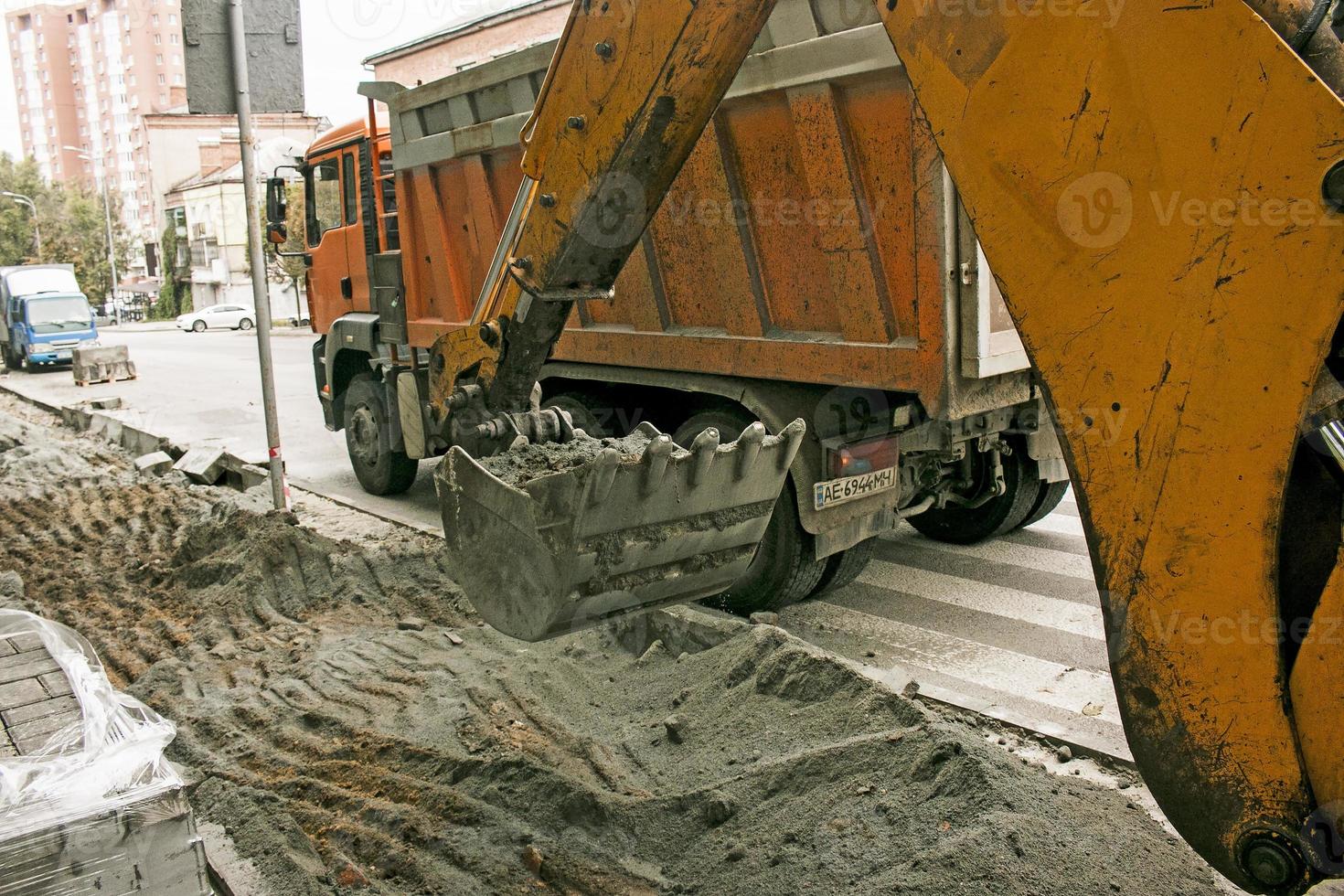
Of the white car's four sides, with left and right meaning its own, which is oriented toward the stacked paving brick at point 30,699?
left

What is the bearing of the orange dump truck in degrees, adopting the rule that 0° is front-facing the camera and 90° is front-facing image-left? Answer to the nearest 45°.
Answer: approximately 135°

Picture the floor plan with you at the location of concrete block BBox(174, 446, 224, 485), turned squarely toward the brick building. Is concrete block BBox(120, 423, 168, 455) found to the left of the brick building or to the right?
left

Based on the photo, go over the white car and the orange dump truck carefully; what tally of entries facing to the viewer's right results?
0

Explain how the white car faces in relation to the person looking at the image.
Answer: facing to the left of the viewer

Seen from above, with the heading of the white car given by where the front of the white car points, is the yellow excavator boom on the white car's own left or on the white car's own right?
on the white car's own left

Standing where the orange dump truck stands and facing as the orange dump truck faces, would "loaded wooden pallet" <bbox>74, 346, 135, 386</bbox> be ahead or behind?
ahead

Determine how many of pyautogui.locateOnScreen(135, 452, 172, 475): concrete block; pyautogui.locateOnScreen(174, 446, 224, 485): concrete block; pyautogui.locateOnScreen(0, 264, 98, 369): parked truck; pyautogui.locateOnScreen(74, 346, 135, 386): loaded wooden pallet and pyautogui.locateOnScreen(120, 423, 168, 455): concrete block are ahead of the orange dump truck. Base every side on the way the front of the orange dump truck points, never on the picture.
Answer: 5

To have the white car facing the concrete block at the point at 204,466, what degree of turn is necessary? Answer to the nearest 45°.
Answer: approximately 90° to its left

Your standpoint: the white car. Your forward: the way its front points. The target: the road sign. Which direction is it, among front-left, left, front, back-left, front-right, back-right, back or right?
left

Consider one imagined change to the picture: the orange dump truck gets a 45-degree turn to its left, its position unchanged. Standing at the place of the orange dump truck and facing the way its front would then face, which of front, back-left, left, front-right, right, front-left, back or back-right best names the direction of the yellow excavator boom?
left

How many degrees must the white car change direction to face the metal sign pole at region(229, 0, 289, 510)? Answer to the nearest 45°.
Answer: approximately 90° to its left

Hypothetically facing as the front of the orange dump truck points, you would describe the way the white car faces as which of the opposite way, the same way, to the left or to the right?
to the left

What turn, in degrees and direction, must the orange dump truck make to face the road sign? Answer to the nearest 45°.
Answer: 0° — it already faces it

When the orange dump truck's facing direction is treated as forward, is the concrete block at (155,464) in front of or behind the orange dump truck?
in front
